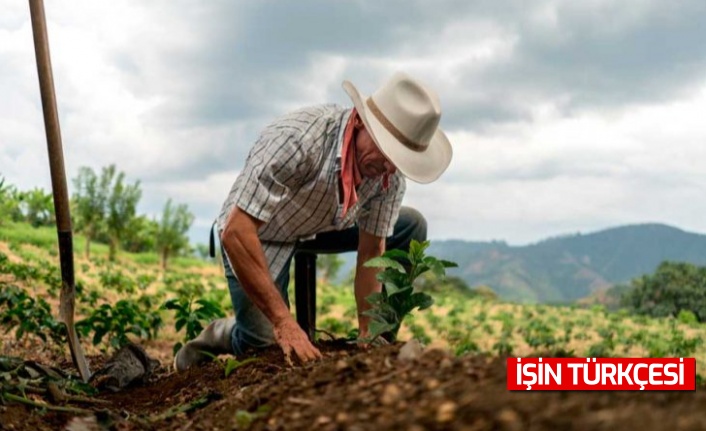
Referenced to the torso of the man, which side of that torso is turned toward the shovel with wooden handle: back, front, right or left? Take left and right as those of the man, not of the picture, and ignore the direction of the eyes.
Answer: back

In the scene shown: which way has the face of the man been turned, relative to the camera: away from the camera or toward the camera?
toward the camera

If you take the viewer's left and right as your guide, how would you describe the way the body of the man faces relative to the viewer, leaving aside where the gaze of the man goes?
facing the viewer and to the right of the viewer

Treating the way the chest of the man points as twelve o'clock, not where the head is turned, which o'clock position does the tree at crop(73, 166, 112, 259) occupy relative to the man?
The tree is roughly at 7 o'clock from the man.

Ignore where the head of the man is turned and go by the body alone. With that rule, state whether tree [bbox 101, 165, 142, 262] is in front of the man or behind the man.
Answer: behind

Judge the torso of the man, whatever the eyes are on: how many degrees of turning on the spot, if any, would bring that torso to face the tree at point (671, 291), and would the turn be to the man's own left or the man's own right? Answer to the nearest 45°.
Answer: approximately 90° to the man's own left

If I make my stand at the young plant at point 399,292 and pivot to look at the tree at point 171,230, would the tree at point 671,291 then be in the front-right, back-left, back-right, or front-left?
front-right

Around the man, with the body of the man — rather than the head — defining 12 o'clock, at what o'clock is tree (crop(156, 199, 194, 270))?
The tree is roughly at 7 o'clock from the man.

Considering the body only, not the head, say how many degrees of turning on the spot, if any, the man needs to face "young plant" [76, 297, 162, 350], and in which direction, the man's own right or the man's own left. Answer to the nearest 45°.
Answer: approximately 180°

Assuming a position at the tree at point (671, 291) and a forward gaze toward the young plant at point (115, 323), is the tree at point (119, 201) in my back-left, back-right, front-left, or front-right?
front-right
